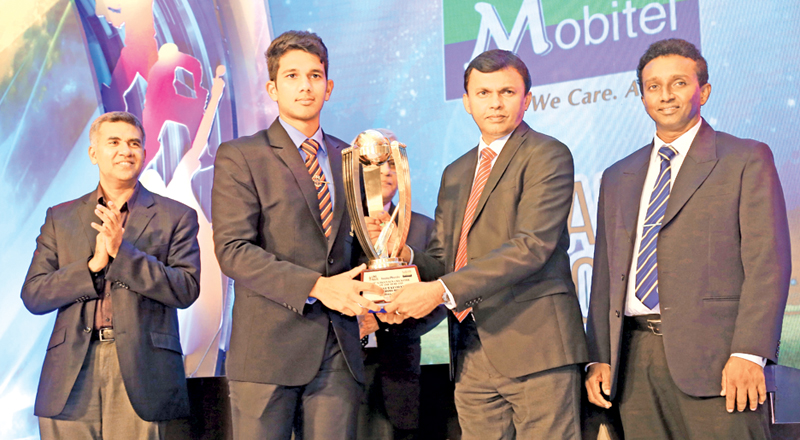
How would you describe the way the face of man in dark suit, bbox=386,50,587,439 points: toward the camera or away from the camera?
toward the camera

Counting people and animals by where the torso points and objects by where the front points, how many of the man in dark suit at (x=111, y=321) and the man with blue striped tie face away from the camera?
0

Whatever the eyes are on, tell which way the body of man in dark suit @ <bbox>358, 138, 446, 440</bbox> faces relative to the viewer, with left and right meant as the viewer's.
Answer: facing the viewer and to the left of the viewer

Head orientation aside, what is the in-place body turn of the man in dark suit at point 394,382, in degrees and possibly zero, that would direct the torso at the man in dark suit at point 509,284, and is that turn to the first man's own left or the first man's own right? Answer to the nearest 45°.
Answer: approximately 90° to the first man's own left

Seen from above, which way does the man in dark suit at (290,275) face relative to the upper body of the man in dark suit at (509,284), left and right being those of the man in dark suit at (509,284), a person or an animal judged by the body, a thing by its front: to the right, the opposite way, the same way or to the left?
to the left

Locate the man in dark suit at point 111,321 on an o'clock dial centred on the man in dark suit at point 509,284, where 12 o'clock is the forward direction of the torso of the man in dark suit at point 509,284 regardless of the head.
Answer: the man in dark suit at point 111,321 is roughly at 2 o'clock from the man in dark suit at point 509,284.

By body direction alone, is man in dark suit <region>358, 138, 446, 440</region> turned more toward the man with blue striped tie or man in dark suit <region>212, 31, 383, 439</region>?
the man in dark suit

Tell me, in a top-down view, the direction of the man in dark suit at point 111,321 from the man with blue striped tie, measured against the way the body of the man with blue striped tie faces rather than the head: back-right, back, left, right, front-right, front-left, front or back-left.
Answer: front-right

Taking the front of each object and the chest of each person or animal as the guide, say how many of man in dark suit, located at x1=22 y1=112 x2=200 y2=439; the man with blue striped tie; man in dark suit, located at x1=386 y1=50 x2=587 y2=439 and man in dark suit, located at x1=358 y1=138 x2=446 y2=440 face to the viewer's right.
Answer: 0

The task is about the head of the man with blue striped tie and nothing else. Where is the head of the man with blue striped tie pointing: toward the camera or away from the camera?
toward the camera

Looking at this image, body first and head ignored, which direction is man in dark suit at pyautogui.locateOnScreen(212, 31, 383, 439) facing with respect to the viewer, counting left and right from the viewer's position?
facing the viewer and to the right of the viewer

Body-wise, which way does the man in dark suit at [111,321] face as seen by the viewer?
toward the camera

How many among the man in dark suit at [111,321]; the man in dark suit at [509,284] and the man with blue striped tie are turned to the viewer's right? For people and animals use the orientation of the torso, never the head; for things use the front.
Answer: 0

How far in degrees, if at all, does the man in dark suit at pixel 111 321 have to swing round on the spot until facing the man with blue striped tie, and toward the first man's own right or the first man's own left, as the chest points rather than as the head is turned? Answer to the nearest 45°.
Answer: approximately 45° to the first man's own left

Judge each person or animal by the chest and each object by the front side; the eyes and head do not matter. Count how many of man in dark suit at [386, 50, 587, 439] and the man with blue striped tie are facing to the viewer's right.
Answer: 0
